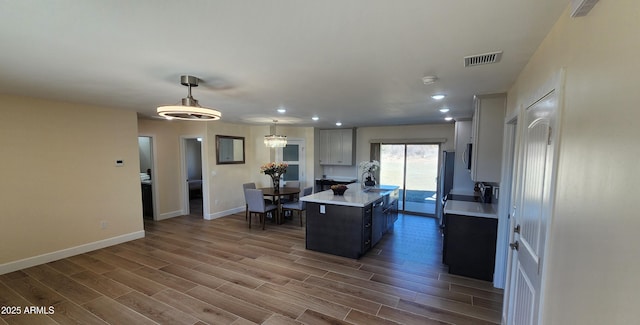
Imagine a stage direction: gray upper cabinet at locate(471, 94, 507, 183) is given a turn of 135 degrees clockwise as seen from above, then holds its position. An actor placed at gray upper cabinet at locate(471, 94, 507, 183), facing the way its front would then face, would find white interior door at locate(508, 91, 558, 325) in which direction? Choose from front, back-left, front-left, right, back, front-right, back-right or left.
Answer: back-right

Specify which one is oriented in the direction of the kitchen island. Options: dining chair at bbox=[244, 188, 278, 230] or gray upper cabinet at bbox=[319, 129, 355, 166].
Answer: the gray upper cabinet

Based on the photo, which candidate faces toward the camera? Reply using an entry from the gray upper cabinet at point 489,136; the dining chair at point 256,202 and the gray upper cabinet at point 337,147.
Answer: the gray upper cabinet at point 337,147

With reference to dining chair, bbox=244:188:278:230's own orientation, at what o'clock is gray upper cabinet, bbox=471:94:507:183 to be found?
The gray upper cabinet is roughly at 3 o'clock from the dining chair.

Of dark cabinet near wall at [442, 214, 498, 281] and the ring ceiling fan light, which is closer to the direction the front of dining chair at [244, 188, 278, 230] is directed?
the dark cabinet near wall

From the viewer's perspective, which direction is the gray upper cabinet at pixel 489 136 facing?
to the viewer's left

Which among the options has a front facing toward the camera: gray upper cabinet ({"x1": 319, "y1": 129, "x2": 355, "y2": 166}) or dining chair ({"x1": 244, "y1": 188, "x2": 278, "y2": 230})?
the gray upper cabinet

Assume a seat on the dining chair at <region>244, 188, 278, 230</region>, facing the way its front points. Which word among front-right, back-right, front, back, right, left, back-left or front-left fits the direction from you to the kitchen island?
right

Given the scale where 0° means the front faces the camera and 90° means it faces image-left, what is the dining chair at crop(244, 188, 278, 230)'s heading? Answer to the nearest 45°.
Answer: approximately 225°

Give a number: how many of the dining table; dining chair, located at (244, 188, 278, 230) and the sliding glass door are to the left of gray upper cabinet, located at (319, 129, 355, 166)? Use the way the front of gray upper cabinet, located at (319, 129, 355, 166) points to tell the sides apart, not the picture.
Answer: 1

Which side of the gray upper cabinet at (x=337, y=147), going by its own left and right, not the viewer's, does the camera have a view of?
front

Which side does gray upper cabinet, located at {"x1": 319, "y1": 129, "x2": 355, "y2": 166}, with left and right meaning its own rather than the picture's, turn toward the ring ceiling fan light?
front

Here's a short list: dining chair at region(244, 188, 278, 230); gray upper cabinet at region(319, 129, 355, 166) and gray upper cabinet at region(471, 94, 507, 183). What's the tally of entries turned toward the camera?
1

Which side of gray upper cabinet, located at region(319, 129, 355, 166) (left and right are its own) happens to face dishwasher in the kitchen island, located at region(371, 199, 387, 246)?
front
